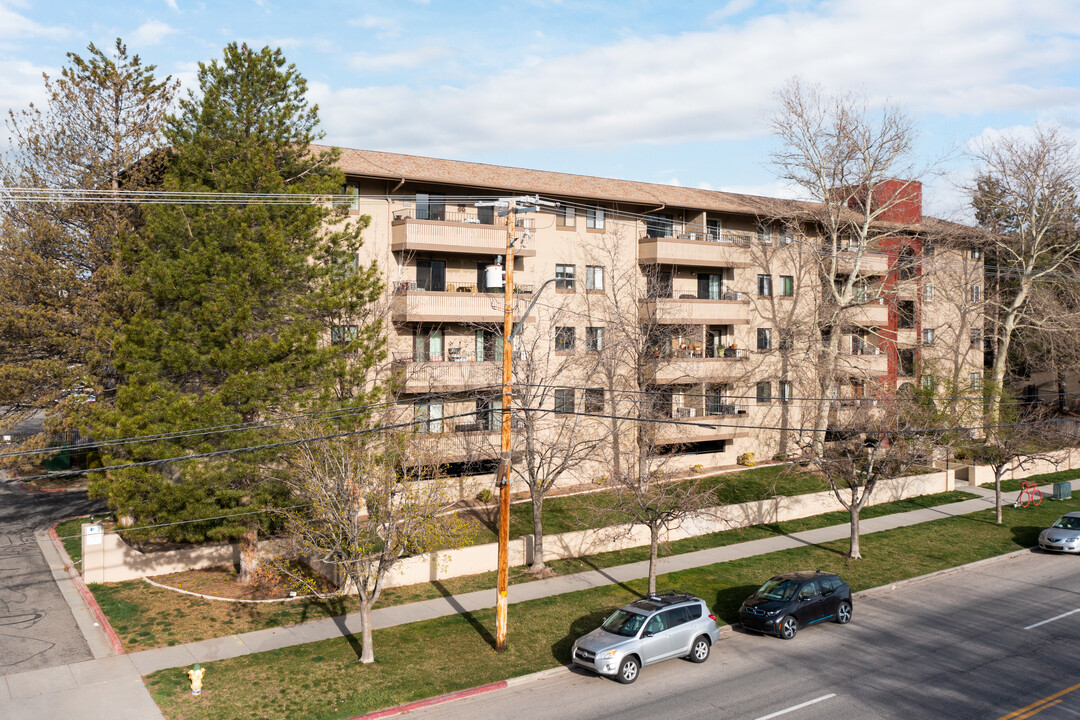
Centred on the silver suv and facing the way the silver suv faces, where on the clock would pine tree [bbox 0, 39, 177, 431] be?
The pine tree is roughly at 2 o'clock from the silver suv.

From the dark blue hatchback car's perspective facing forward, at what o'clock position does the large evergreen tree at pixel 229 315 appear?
The large evergreen tree is roughly at 1 o'clock from the dark blue hatchback car.

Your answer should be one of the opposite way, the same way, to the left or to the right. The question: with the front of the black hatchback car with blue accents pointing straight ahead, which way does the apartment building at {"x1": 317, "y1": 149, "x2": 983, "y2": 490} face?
to the left

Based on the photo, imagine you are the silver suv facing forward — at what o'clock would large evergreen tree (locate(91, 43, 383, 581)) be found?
The large evergreen tree is roughly at 2 o'clock from the silver suv.

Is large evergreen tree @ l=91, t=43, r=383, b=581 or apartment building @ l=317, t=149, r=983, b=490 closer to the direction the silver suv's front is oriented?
the large evergreen tree

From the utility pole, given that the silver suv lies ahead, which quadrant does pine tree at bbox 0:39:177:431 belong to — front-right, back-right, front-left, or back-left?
back-left

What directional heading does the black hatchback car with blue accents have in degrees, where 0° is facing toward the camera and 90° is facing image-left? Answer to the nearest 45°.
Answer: approximately 45°

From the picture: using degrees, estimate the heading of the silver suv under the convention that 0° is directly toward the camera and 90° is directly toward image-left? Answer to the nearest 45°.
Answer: approximately 45°

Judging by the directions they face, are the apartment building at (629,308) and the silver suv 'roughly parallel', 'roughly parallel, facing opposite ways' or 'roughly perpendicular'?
roughly perpendicular

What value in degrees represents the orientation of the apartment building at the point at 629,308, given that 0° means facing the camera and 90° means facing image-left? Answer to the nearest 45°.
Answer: approximately 315°
